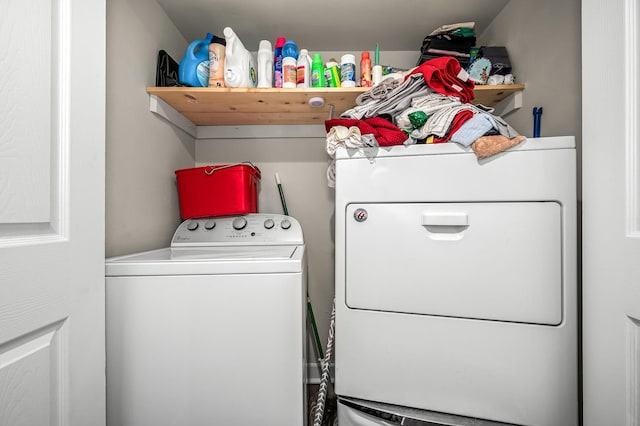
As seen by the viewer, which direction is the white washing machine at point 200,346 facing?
toward the camera

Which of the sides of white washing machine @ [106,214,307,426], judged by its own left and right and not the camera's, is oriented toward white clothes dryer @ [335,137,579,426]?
left

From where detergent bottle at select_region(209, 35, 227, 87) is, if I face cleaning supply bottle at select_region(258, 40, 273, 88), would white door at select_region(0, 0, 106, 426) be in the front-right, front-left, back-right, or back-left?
back-right
